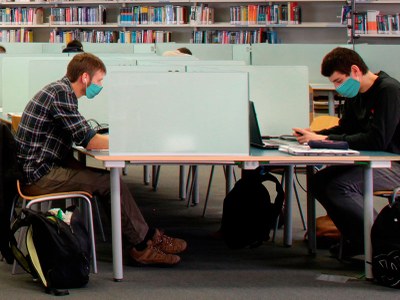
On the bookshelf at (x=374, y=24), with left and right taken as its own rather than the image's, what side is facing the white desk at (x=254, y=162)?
front

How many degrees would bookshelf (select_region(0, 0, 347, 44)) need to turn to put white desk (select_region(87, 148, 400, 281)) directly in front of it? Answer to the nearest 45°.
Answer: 0° — it already faces it

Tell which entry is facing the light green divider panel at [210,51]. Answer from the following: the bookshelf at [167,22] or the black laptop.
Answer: the bookshelf

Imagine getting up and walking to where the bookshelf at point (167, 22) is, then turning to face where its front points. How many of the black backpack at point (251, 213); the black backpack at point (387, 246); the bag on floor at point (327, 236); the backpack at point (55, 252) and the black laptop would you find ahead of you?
5

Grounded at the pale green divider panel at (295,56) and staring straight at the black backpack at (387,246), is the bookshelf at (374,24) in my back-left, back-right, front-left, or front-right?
back-left

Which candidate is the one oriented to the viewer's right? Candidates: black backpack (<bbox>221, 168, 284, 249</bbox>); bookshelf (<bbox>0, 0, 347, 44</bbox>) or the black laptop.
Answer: the black laptop

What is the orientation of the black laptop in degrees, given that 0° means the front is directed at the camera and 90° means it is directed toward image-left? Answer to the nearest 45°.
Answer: approximately 270°

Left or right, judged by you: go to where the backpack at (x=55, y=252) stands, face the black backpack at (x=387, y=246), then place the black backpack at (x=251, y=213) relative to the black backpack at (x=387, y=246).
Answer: left

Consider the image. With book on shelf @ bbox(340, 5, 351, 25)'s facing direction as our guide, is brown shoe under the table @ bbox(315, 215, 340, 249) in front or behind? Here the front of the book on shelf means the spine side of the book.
in front

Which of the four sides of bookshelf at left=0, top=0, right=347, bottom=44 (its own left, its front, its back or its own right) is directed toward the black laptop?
front
